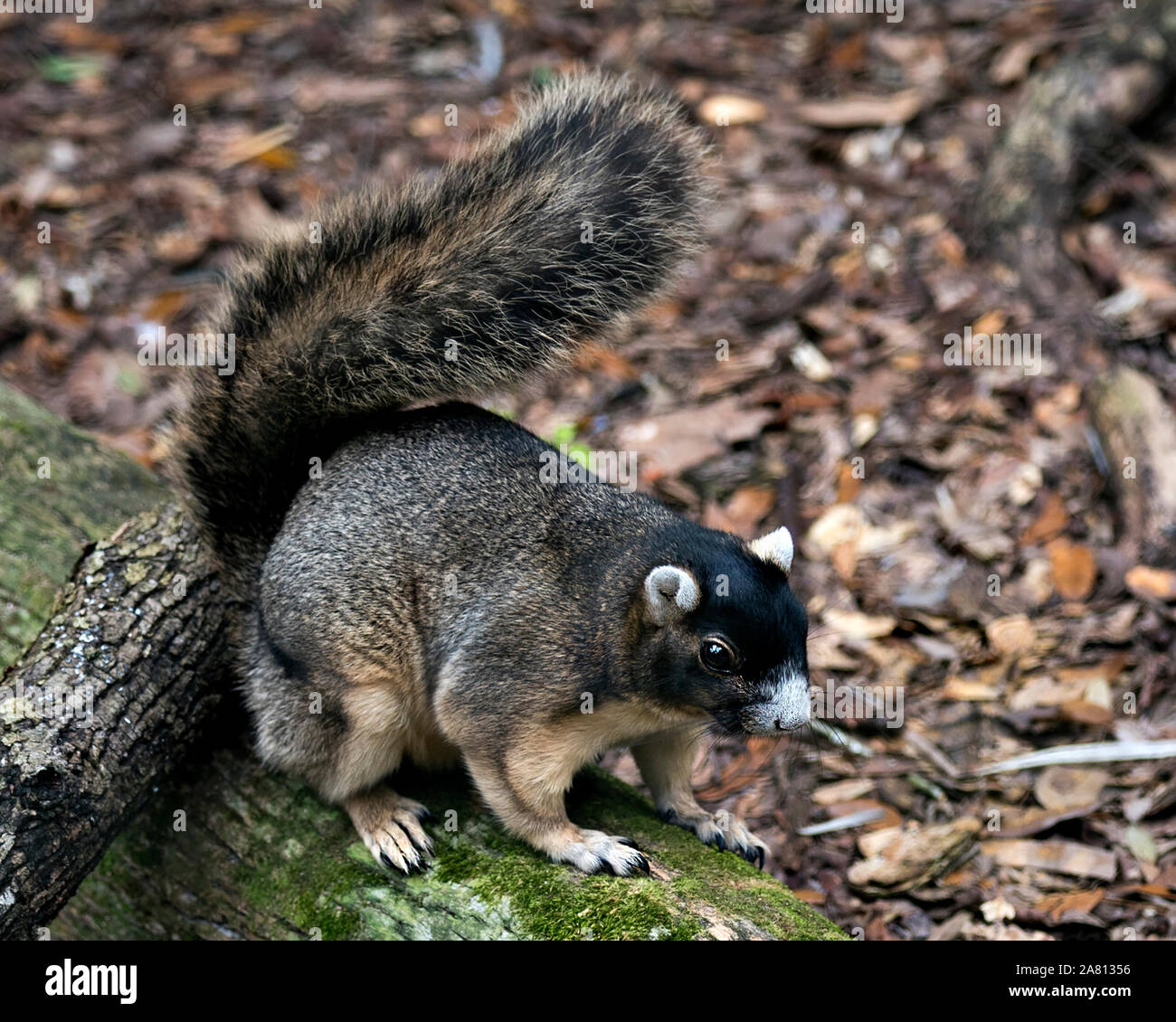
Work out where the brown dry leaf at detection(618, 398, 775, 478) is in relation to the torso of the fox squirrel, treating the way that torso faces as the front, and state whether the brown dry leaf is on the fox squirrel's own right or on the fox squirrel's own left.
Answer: on the fox squirrel's own left

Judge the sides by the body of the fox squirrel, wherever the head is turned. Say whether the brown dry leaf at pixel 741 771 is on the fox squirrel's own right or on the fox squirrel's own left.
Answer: on the fox squirrel's own left

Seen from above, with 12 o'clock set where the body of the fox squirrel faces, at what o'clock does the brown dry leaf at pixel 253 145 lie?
The brown dry leaf is roughly at 7 o'clock from the fox squirrel.

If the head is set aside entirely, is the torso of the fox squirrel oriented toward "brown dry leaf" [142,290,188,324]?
no

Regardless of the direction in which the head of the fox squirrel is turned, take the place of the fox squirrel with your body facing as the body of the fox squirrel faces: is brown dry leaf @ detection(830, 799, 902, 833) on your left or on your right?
on your left

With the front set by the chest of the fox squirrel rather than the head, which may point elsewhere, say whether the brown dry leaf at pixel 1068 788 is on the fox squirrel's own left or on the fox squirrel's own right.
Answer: on the fox squirrel's own left

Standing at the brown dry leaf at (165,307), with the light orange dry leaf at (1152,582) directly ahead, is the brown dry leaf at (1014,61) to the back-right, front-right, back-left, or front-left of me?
front-left

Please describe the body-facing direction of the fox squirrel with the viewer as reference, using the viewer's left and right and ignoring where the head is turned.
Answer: facing the viewer and to the right of the viewer
